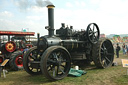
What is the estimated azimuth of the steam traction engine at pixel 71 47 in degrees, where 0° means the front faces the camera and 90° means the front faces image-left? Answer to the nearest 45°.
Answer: approximately 45°
